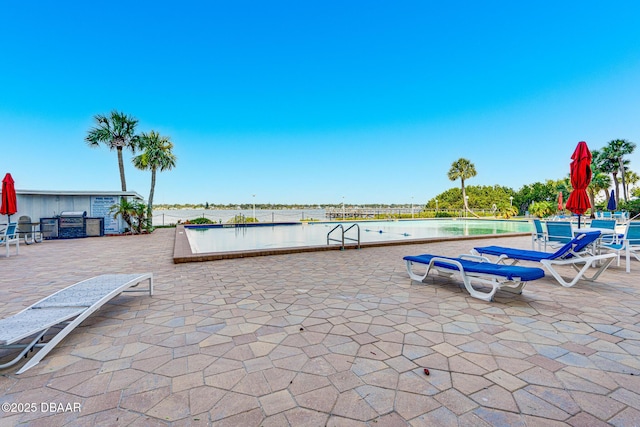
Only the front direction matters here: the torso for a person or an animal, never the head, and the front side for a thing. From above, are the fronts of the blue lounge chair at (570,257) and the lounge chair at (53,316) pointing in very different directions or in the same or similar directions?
same or similar directions

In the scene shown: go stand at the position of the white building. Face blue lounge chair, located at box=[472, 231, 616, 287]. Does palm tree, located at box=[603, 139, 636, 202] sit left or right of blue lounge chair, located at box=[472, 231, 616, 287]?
left

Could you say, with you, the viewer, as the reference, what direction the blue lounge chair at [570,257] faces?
facing away from the viewer and to the left of the viewer

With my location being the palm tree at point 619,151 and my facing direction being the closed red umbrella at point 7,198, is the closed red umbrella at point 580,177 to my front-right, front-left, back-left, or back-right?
front-left

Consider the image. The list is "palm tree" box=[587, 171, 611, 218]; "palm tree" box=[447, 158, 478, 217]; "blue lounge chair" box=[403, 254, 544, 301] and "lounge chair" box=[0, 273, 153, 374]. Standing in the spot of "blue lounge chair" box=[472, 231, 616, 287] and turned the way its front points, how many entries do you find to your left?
2

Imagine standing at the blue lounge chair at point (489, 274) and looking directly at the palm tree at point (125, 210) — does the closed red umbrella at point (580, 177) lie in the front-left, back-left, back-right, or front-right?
back-right

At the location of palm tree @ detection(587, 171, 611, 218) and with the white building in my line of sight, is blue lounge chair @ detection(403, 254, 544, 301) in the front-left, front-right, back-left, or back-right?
front-left
